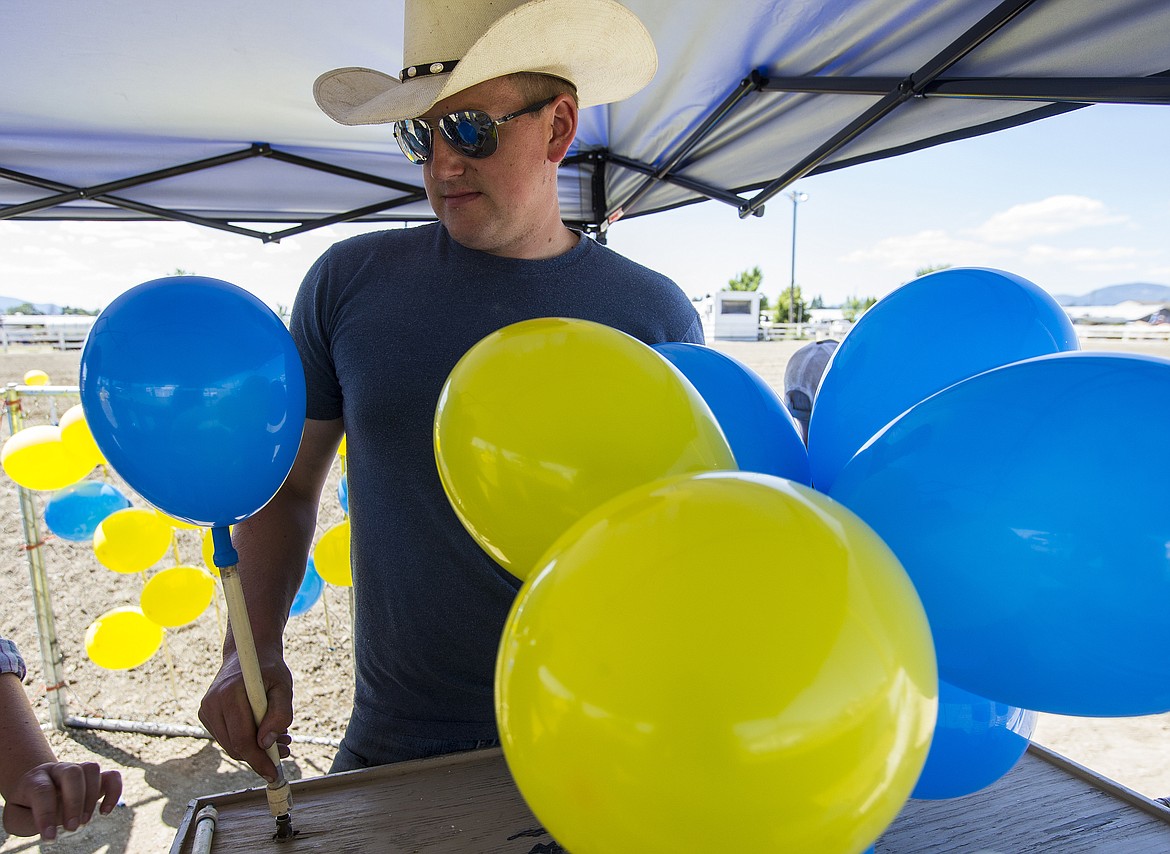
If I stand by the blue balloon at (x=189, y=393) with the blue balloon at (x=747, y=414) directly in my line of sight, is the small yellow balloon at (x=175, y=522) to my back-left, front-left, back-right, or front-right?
back-left

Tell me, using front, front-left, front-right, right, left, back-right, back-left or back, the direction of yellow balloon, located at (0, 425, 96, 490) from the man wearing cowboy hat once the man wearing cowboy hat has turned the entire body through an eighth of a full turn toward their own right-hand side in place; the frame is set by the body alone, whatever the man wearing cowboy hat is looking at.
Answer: right

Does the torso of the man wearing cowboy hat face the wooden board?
yes

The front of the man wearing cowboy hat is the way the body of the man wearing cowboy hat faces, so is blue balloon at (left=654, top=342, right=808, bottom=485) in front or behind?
in front

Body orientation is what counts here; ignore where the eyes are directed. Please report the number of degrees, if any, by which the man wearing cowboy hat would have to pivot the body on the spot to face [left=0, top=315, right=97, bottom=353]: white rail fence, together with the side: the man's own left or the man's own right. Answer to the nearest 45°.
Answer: approximately 135° to the man's own right

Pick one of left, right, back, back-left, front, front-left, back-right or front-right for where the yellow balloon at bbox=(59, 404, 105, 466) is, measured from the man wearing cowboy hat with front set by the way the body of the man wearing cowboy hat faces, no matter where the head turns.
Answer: back-right

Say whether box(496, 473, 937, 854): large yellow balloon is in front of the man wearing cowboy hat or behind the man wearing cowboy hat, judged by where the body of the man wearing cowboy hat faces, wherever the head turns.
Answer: in front

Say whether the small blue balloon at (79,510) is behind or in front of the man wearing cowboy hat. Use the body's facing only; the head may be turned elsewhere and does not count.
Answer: behind

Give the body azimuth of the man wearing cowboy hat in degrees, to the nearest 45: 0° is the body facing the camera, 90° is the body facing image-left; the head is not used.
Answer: approximately 0°

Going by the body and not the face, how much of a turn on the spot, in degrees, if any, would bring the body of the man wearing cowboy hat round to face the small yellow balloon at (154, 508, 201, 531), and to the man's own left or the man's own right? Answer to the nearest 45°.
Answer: approximately 135° to the man's own right

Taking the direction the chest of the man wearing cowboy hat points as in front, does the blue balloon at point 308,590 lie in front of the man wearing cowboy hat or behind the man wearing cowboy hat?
behind
